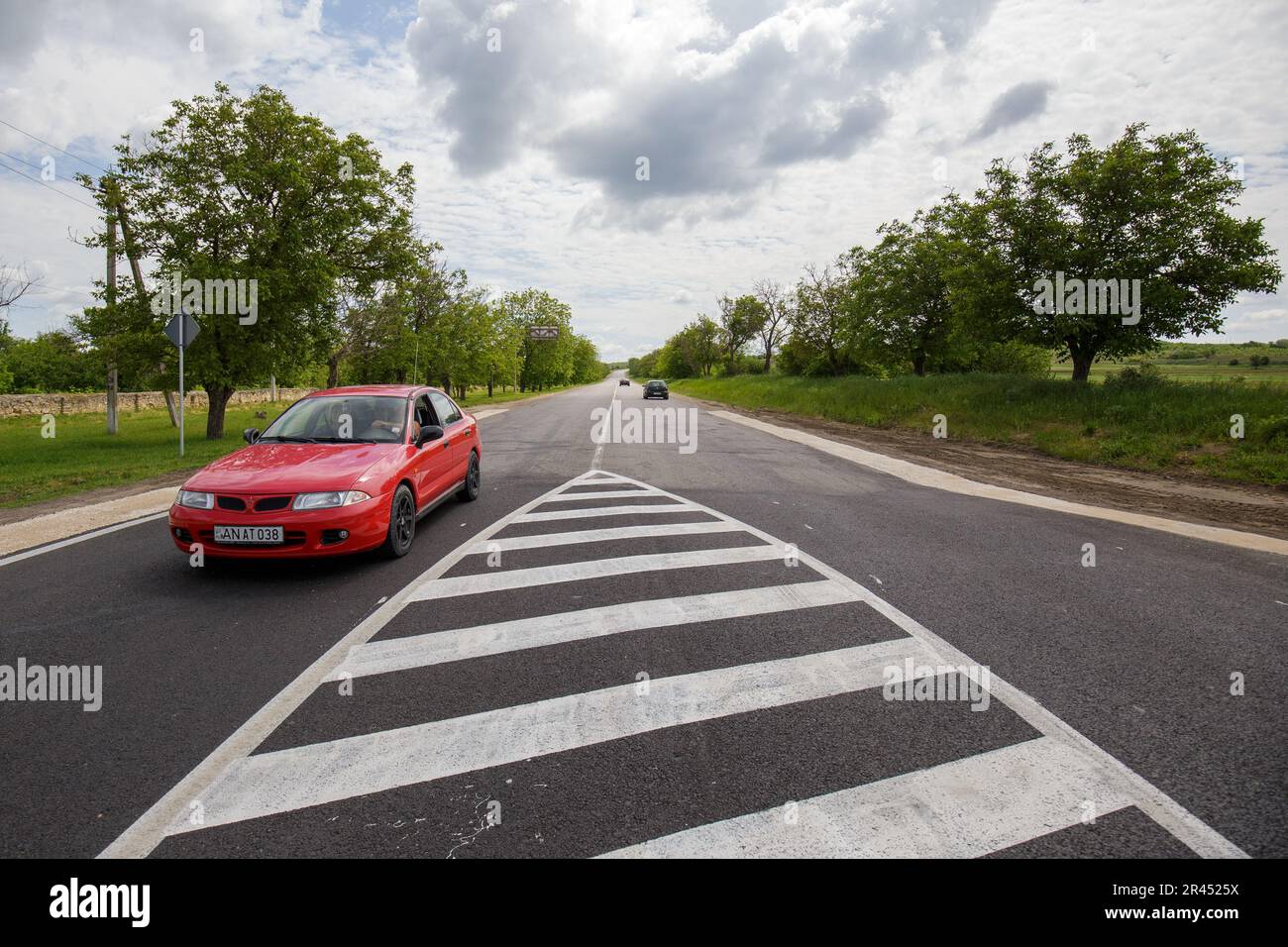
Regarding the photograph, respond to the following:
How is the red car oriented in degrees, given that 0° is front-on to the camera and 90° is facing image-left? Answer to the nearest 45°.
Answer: approximately 45°

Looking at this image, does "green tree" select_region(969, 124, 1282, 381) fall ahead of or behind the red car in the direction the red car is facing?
behind

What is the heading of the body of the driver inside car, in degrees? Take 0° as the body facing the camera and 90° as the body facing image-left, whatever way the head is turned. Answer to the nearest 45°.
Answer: approximately 45°

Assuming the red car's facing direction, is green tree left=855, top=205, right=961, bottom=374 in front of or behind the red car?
behind

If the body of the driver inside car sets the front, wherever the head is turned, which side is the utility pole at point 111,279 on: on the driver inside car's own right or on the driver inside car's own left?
on the driver inside car's own right
